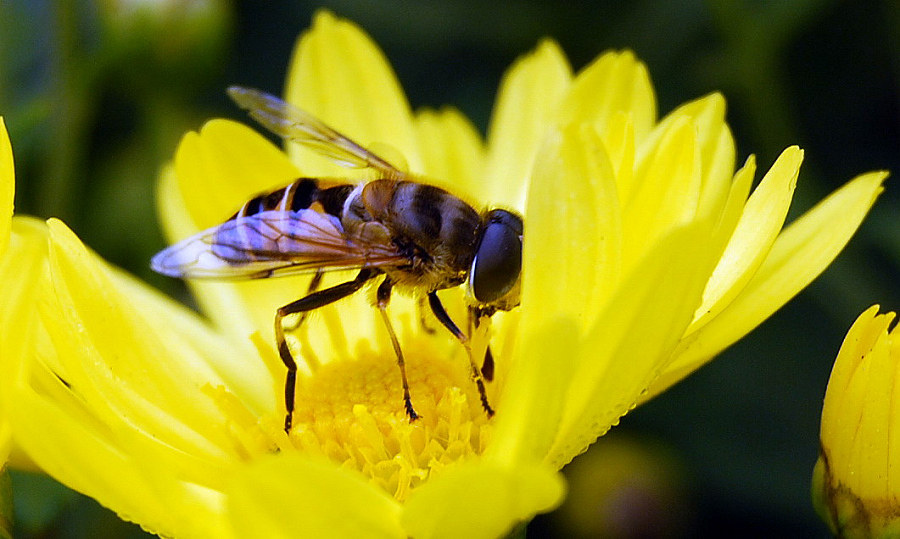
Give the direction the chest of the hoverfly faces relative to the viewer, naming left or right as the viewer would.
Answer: facing to the right of the viewer

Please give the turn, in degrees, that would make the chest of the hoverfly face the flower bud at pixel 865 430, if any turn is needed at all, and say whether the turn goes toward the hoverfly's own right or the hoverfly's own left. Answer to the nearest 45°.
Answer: approximately 45° to the hoverfly's own right
